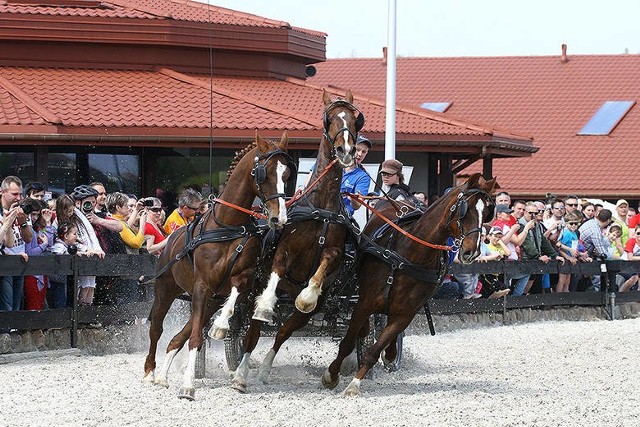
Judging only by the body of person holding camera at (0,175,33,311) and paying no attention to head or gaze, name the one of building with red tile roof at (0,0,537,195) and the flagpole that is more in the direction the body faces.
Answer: the flagpole

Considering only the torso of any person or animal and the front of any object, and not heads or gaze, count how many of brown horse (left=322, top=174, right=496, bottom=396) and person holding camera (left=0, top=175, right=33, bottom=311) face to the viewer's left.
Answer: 0

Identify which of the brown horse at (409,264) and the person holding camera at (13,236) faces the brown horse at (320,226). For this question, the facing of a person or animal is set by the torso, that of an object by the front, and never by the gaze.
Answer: the person holding camera

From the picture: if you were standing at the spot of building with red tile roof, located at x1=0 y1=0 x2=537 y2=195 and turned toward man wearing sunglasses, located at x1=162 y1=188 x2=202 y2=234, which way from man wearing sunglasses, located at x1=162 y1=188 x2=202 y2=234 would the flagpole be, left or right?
left

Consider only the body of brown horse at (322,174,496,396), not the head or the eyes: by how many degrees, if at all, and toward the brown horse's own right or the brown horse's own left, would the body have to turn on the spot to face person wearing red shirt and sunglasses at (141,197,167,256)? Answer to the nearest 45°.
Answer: approximately 180°

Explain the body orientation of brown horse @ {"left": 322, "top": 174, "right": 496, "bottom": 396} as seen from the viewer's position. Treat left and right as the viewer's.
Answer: facing the viewer and to the right of the viewer

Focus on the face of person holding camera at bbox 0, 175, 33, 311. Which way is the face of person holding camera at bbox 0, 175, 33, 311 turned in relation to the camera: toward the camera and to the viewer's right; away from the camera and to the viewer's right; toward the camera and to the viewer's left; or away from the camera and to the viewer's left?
toward the camera and to the viewer's right

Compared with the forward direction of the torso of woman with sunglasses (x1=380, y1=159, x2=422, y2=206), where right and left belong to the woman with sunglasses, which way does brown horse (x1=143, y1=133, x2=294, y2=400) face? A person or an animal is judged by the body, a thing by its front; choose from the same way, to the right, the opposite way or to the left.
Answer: to the left
